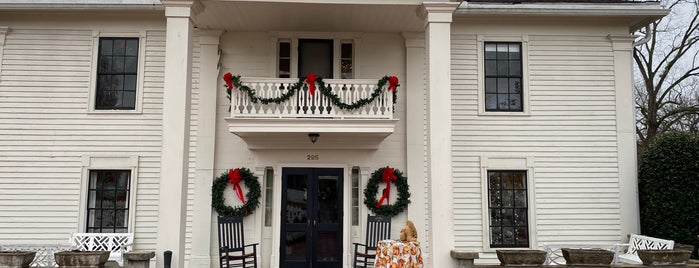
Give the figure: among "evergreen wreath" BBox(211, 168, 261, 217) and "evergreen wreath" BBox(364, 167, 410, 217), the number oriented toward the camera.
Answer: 2

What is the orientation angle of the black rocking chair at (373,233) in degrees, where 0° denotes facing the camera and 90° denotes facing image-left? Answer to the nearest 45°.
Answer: approximately 45°

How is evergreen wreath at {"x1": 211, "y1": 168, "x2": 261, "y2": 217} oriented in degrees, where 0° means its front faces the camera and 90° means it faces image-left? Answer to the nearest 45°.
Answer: approximately 0°

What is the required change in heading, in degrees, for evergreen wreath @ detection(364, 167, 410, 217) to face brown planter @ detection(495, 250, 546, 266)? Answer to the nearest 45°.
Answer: approximately 45° to its left

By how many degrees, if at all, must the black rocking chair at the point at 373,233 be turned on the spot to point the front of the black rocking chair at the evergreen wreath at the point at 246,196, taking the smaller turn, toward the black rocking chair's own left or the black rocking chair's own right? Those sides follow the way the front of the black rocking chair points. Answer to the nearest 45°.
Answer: approximately 45° to the black rocking chair's own right
